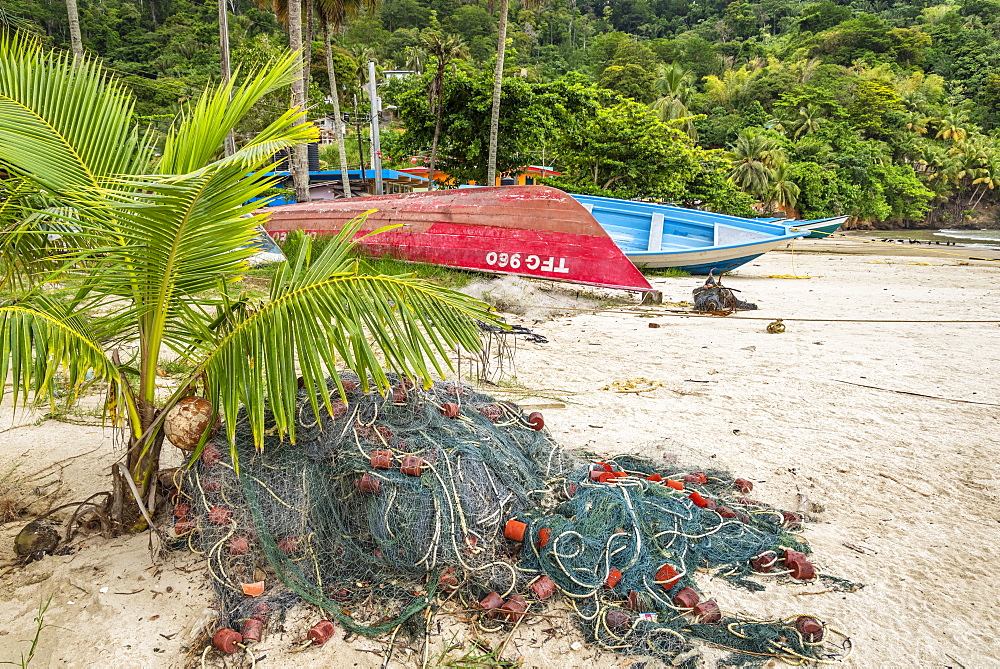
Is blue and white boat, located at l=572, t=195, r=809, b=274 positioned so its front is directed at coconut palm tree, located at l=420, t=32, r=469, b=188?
no

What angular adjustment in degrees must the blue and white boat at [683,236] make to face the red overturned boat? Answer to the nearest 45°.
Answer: approximately 135° to its right

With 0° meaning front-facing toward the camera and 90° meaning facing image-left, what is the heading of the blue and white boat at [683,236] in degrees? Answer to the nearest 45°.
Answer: approximately 270°

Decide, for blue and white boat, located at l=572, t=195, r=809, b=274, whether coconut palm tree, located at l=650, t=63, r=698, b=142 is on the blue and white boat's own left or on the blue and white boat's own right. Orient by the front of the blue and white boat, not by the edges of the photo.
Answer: on the blue and white boat's own left

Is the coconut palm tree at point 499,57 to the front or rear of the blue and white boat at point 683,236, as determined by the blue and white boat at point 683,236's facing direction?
to the rear

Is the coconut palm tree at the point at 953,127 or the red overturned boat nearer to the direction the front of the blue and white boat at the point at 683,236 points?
the coconut palm tree

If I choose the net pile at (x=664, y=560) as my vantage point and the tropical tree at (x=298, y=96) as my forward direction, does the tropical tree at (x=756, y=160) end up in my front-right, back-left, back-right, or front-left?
front-right

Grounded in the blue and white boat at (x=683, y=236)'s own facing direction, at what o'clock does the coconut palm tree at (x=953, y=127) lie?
The coconut palm tree is roughly at 10 o'clock from the blue and white boat.

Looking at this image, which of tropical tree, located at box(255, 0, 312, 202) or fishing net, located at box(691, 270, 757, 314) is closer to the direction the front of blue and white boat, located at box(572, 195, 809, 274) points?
the fishing net

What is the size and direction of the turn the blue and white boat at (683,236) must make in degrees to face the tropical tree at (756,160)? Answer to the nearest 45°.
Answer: approximately 90° to its left

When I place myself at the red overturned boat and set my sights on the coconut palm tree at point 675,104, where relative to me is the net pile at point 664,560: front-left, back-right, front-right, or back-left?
back-right

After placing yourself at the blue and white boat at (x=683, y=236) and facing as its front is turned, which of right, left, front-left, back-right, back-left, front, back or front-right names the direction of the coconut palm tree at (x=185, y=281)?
right

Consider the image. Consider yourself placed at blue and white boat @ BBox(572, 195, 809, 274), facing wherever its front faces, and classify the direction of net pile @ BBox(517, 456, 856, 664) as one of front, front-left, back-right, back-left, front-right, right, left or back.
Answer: right

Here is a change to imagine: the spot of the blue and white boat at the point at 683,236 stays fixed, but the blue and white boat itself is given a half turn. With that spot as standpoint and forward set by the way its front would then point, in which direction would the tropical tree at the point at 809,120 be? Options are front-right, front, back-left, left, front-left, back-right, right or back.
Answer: right

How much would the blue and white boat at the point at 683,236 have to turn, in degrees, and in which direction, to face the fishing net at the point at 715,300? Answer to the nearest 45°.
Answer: approximately 90° to its right

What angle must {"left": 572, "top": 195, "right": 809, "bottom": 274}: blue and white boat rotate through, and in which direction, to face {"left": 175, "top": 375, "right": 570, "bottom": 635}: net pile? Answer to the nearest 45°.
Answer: approximately 90° to its right
